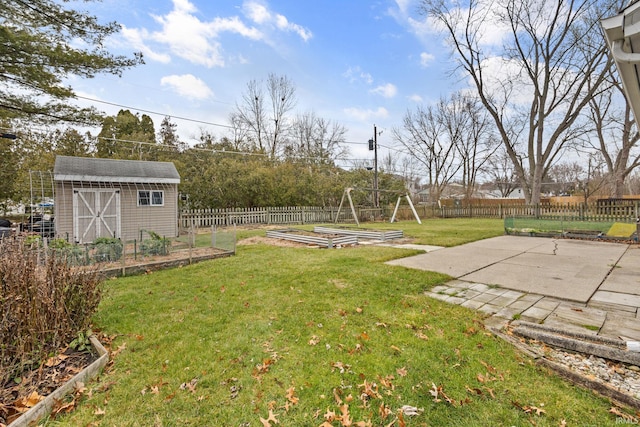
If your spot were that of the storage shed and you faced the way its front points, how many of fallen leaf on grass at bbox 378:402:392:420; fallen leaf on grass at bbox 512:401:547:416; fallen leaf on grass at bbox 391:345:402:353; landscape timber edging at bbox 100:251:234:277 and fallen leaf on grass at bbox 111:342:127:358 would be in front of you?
5

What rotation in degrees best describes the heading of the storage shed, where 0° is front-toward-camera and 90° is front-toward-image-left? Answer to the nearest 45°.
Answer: approximately 0°

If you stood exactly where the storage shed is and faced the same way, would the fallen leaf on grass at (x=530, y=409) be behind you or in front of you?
in front

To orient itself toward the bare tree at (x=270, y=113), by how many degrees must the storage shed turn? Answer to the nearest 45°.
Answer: approximately 135° to its left

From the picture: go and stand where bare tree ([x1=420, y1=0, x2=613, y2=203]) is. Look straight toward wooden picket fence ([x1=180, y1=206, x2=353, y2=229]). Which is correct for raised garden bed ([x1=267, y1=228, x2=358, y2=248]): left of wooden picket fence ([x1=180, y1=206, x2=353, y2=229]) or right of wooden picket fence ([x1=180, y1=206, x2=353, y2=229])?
left

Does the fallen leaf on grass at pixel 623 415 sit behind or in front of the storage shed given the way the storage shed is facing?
in front

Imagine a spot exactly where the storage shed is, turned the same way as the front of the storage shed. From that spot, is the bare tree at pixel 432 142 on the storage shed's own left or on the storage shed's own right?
on the storage shed's own left

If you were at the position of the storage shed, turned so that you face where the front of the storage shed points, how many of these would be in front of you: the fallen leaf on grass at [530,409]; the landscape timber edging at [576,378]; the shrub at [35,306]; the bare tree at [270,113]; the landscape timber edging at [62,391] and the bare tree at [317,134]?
4

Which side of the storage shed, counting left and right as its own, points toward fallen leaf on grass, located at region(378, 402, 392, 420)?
front

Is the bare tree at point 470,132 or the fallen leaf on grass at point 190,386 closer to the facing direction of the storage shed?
the fallen leaf on grass

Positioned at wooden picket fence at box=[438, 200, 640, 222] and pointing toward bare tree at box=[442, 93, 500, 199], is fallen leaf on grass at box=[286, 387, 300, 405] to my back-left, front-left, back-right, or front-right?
back-left

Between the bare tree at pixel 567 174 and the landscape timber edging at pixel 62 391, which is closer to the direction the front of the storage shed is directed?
the landscape timber edging

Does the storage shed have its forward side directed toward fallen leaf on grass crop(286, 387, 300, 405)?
yes

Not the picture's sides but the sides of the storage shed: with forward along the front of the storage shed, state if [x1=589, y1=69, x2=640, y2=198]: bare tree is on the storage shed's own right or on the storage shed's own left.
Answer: on the storage shed's own left
